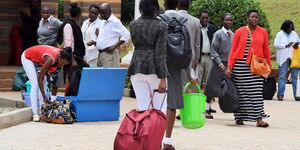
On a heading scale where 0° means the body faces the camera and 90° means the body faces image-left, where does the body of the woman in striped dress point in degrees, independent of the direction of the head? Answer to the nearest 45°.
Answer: approximately 0°

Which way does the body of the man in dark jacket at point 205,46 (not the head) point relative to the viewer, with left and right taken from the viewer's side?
facing the viewer

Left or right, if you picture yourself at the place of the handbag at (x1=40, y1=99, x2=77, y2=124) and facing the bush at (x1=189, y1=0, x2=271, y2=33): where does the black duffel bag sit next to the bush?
right

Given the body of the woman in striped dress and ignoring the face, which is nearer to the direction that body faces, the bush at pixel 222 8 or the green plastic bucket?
the green plastic bucket

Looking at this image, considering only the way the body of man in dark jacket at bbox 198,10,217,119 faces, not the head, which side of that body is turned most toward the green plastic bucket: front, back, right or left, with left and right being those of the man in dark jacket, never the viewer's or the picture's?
front

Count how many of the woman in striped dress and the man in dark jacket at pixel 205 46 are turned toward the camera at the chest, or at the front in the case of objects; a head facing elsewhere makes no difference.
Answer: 2

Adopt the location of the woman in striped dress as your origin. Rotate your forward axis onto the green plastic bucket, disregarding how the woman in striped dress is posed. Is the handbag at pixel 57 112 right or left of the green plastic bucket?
right

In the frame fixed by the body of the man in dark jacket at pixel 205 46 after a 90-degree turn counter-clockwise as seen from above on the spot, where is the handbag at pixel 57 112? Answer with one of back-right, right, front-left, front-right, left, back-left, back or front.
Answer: back-right

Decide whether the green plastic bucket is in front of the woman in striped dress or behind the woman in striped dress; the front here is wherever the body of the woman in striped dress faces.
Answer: in front

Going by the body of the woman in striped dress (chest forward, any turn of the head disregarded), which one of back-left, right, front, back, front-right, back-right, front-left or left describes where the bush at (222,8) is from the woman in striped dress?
back
